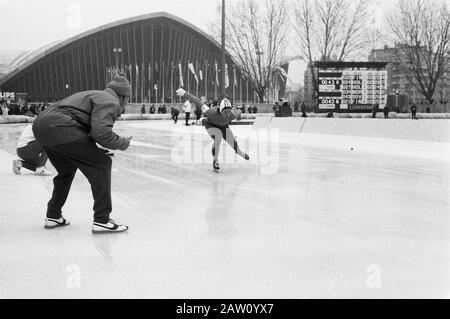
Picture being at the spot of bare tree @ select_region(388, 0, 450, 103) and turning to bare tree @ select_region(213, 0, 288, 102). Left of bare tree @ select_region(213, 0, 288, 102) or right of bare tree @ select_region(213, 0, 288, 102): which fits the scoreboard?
left

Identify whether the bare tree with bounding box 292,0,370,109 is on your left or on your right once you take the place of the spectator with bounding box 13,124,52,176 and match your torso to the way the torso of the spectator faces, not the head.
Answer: on your left

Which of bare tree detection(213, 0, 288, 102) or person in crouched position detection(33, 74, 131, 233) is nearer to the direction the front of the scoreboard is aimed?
the person in crouched position

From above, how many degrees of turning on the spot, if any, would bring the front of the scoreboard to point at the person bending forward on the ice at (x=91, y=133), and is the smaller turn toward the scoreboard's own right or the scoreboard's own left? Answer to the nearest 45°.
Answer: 0° — it already faces them

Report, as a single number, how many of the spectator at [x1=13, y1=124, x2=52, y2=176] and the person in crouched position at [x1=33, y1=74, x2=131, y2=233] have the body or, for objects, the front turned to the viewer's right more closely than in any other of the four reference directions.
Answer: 2

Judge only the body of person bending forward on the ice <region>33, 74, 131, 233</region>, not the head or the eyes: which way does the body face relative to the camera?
to the viewer's right

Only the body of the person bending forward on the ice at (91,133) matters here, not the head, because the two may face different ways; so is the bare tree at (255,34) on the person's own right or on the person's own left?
on the person's own left

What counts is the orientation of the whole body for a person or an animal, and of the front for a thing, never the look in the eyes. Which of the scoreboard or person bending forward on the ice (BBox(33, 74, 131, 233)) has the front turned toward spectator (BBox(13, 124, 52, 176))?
the scoreboard

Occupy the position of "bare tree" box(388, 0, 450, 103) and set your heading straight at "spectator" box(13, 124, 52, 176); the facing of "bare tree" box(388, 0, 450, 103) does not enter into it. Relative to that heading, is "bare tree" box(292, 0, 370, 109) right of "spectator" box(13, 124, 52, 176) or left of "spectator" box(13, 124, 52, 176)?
right

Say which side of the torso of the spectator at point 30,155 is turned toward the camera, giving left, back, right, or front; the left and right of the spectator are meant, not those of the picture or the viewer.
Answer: right

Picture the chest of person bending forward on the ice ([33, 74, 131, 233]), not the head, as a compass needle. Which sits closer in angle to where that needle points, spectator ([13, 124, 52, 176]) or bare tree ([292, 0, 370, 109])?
the bare tree

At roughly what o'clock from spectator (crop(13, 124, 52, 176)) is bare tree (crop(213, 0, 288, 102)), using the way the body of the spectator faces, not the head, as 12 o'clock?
The bare tree is roughly at 10 o'clock from the spectator.
